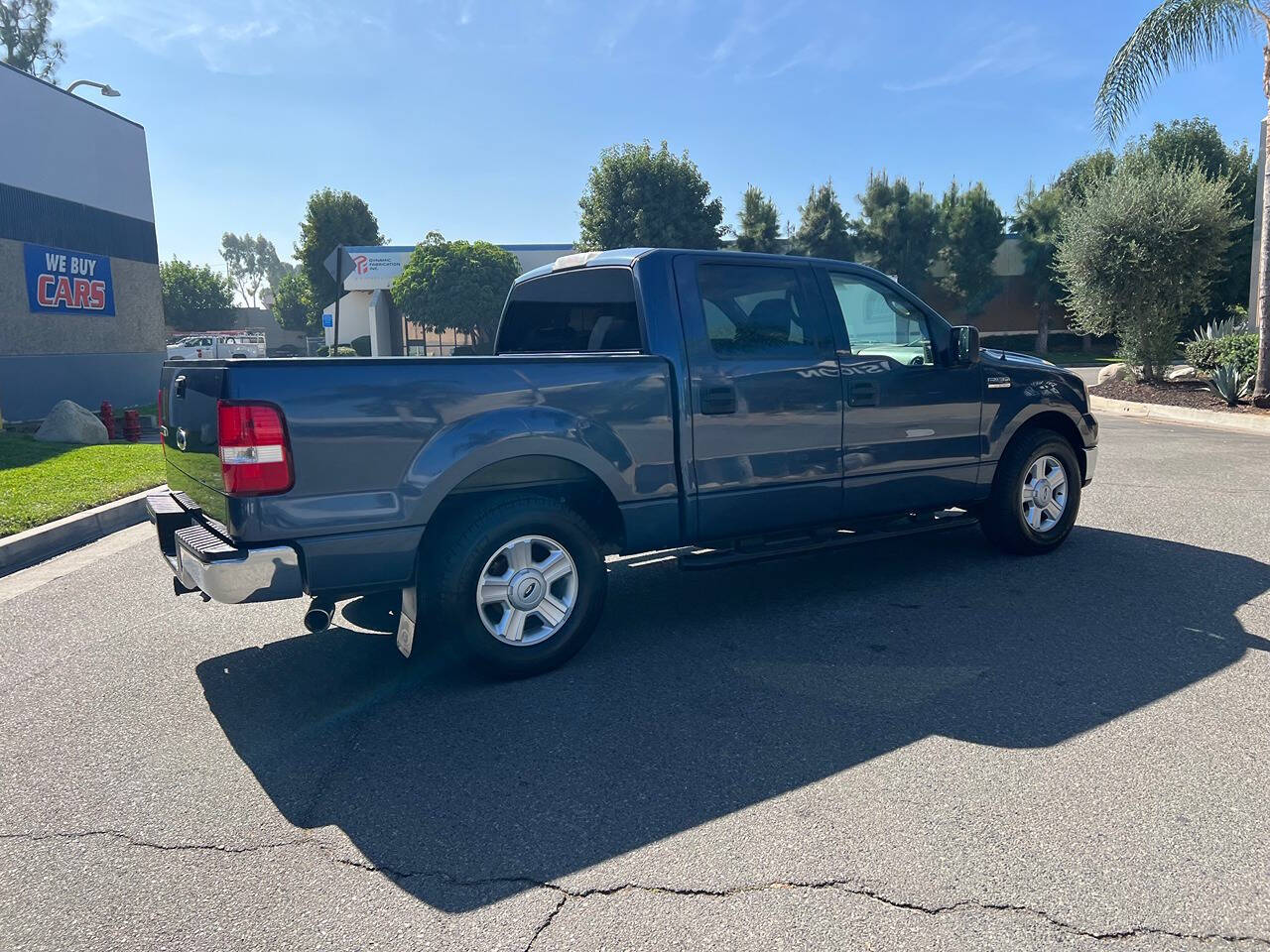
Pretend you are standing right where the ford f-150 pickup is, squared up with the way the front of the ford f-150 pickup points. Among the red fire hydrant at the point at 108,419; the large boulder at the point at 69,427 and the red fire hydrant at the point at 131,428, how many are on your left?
3

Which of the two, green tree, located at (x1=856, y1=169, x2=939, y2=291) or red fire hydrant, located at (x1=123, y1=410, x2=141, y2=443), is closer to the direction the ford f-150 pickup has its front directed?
the green tree

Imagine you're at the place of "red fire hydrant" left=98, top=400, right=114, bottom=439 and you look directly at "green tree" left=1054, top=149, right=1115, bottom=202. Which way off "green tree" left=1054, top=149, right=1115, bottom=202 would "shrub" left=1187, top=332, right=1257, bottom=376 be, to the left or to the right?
right

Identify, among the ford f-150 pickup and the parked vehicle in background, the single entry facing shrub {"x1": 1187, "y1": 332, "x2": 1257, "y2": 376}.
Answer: the ford f-150 pickup

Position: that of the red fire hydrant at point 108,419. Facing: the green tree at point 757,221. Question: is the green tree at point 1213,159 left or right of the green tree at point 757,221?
right

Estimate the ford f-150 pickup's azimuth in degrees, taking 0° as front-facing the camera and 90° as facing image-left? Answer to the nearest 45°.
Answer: approximately 225°

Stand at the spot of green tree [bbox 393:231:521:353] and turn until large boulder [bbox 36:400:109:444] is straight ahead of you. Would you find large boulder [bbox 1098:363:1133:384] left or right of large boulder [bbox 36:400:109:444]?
left
